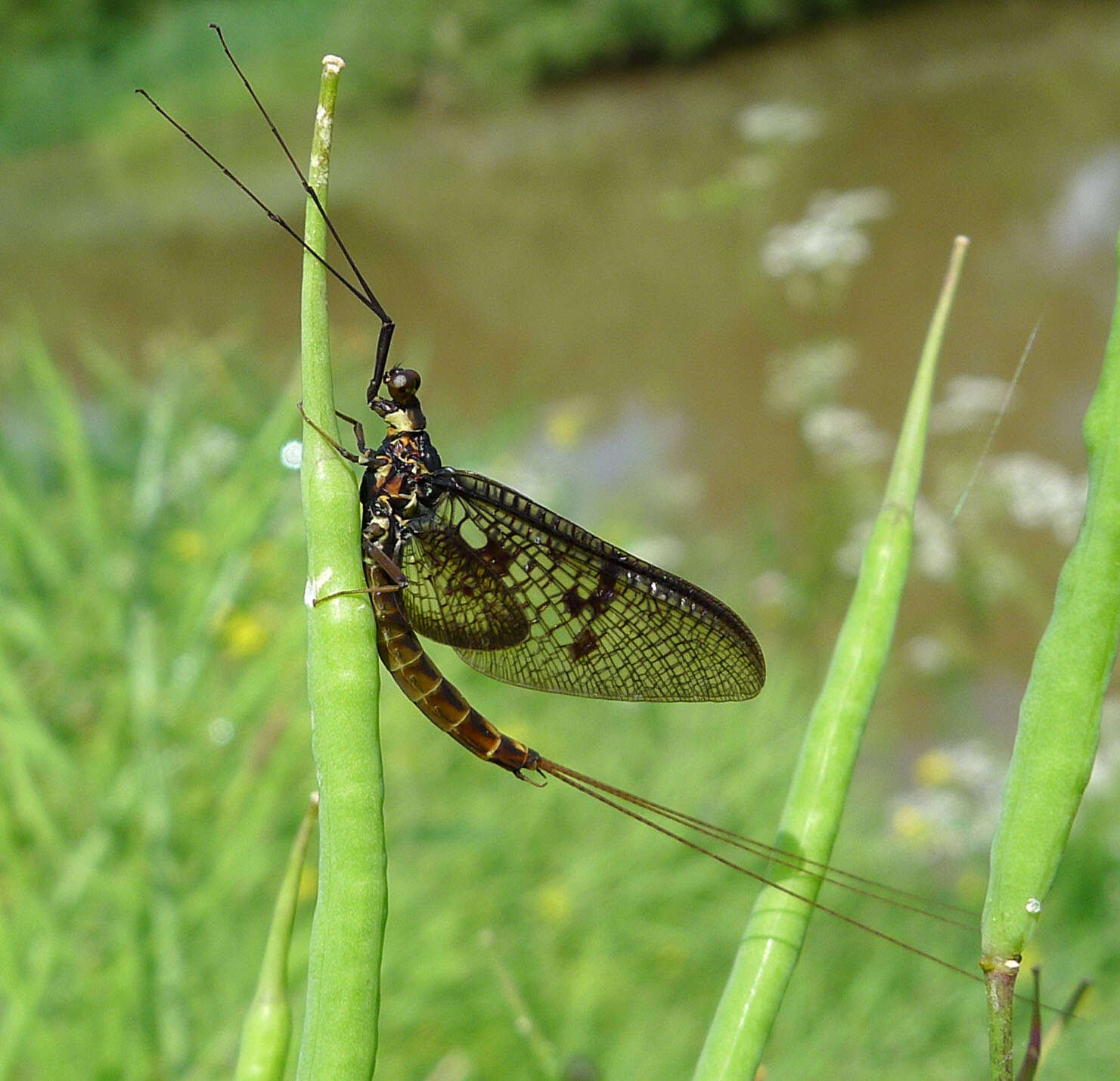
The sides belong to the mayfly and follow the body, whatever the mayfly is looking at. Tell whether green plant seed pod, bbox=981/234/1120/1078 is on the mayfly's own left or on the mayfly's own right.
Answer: on the mayfly's own left

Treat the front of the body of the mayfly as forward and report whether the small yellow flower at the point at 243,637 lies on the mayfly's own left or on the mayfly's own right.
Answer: on the mayfly's own right

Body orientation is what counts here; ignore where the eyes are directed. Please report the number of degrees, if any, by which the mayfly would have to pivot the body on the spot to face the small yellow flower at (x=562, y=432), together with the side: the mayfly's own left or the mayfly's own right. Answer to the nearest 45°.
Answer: approximately 90° to the mayfly's own right

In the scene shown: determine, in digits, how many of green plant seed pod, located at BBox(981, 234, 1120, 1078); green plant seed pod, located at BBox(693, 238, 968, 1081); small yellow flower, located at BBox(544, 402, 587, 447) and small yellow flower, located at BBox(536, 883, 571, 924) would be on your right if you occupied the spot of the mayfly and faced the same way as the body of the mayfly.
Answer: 2

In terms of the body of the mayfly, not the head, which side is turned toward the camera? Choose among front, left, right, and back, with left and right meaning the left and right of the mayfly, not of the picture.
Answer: left

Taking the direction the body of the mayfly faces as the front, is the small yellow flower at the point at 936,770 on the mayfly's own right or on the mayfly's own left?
on the mayfly's own right
